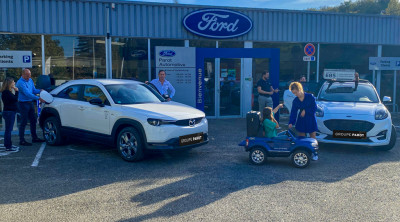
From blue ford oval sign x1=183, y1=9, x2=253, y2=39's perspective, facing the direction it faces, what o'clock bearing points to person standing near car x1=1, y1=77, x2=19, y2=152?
The person standing near car is roughly at 1 o'clock from the blue ford oval sign.

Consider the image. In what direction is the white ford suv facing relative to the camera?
toward the camera

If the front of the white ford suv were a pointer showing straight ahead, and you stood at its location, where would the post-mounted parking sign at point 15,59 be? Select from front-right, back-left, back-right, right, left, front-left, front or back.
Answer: right

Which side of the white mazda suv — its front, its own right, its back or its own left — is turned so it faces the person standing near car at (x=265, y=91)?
left

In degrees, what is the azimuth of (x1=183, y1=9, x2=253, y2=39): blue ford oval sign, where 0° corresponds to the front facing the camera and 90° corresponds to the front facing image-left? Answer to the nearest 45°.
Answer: approximately 0°

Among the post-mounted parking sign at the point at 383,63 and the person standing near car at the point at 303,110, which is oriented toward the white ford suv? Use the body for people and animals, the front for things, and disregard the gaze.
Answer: the post-mounted parking sign

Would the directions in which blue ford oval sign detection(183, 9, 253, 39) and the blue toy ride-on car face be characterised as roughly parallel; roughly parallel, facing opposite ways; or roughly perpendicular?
roughly perpendicular

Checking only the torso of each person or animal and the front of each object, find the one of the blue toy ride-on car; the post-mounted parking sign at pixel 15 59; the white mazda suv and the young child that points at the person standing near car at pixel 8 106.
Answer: the post-mounted parking sign

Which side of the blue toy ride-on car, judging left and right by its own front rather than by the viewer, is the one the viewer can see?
right

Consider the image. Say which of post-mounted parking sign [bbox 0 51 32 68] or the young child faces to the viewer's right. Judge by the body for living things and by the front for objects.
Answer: the young child

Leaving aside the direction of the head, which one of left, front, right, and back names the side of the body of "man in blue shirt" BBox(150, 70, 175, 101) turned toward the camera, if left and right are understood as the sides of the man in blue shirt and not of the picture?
front

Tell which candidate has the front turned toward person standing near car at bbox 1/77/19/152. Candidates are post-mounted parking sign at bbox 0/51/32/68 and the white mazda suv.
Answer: the post-mounted parking sign
